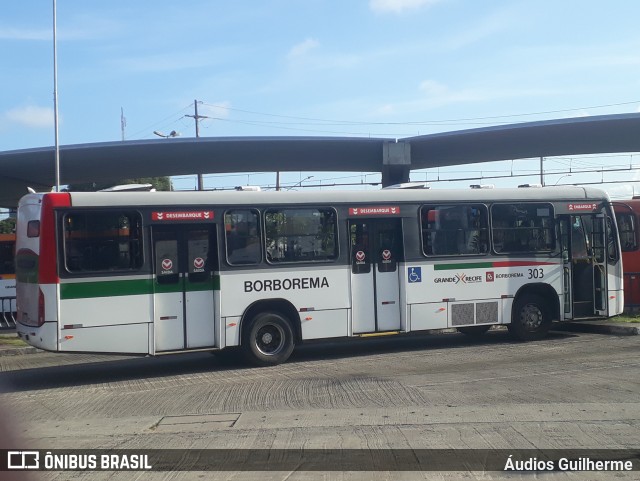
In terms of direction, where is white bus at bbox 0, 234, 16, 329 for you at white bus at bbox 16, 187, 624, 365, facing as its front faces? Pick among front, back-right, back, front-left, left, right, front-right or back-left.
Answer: back-left

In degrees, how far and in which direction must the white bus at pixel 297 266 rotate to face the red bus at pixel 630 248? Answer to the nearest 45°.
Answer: approximately 45° to its left

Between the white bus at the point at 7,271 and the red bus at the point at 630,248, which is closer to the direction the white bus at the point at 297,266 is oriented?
the red bus

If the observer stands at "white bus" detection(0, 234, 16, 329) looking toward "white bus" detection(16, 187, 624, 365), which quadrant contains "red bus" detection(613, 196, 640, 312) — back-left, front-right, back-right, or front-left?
front-left

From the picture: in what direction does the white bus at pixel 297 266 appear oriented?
to the viewer's right
